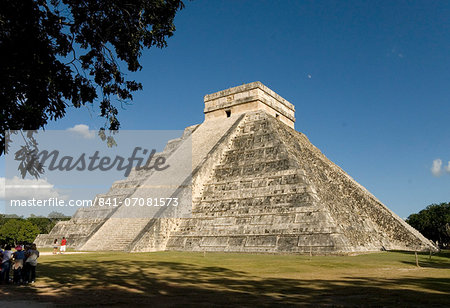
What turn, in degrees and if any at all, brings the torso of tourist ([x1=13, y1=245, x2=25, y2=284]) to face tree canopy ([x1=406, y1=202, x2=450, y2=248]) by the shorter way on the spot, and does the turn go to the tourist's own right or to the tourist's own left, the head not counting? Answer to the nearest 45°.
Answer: approximately 45° to the tourist's own right

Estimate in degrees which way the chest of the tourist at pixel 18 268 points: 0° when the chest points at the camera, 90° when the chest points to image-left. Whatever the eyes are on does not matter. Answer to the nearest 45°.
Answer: approximately 180°
